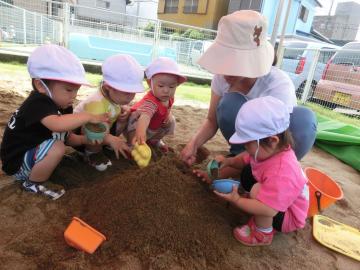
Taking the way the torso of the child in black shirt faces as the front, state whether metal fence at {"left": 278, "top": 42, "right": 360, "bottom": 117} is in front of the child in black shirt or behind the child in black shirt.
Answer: in front

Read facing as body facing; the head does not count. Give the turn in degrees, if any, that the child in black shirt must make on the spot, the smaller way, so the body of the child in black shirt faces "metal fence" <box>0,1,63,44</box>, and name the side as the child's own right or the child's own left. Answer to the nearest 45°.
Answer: approximately 90° to the child's own left

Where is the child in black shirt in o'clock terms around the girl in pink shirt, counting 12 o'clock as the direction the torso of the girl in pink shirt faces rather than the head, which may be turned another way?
The child in black shirt is roughly at 12 o'clock from the girl in pink shirt.

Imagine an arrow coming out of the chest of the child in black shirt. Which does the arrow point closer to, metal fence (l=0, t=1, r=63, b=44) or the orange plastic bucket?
the orange plastic bucket

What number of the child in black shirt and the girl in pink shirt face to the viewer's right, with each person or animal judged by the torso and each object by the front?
1

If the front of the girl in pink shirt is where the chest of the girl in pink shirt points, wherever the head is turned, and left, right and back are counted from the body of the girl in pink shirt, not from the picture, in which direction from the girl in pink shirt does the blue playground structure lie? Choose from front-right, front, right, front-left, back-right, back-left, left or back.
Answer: front-right

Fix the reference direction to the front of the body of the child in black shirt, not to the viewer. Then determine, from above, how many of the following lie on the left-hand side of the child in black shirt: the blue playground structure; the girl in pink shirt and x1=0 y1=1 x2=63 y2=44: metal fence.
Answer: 2

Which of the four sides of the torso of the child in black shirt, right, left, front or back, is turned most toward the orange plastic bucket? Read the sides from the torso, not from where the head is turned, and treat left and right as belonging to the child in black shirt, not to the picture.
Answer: front

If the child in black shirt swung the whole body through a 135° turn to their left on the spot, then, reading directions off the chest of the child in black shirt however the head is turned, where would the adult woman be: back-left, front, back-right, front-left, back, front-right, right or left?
back-right

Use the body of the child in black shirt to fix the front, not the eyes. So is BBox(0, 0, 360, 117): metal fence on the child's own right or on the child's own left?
on the child's own left

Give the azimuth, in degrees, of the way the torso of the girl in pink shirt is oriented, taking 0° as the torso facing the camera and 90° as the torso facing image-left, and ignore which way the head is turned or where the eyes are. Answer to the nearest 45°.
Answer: approximately 90°

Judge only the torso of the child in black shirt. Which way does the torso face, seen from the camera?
to the viewer's right

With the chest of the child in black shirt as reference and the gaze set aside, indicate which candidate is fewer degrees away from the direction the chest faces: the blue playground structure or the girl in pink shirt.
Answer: the girl in pink shirt

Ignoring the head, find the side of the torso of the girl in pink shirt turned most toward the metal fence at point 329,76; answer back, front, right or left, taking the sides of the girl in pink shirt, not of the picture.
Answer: right
